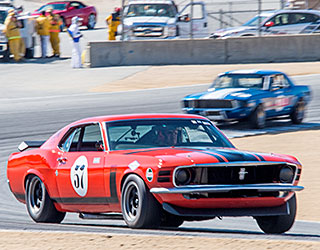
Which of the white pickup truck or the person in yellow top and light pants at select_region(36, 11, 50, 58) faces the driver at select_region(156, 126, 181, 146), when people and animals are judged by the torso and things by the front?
the white pickup truck

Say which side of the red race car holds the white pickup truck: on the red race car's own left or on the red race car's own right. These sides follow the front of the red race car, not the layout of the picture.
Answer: on the red race car's own left

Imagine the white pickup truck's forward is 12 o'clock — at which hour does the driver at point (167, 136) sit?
The driver is roughly at 12 o'clock from the white pickup truck.

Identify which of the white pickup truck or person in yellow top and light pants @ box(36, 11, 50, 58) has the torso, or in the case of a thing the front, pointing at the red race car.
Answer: the white pickup truck

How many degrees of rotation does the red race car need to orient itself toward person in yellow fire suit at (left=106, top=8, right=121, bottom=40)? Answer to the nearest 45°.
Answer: approximately 135° to its left

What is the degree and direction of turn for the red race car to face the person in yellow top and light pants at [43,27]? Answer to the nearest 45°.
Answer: approximately 135° to its left

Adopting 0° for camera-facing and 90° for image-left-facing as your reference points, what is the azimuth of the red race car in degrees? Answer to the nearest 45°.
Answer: approximately 315°

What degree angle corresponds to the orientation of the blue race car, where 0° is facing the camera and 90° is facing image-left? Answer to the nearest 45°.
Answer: approximately 45°

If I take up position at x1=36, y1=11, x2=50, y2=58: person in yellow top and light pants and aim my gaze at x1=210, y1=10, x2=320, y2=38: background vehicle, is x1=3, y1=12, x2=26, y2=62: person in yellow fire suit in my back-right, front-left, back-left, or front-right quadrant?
back-right

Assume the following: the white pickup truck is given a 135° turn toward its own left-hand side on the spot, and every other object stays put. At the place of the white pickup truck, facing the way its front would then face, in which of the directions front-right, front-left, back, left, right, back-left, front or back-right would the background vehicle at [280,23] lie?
front-right
